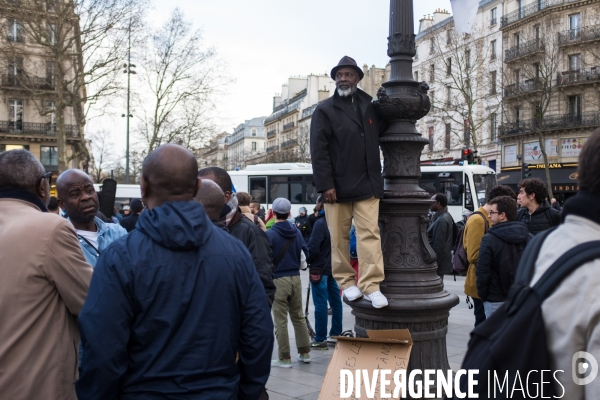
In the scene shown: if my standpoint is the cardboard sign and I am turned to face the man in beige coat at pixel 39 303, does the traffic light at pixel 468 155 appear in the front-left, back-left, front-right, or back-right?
back-right

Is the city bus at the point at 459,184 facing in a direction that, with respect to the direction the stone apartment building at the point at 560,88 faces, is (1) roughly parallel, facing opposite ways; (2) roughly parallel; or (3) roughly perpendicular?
roughly perpendicular

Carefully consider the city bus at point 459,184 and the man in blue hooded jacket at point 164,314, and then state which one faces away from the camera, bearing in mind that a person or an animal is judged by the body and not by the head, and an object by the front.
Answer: the man in blue hooded jacket

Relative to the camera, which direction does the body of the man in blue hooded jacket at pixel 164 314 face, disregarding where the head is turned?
away from the camera

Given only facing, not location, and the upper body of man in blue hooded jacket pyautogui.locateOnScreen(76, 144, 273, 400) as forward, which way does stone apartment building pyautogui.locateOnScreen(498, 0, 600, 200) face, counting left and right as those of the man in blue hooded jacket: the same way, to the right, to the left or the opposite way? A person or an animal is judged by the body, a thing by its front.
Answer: to the left

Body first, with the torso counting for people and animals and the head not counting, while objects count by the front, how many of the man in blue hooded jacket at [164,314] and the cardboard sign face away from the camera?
1

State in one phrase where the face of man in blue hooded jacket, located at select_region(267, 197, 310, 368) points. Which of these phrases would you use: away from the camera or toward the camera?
away from the camera

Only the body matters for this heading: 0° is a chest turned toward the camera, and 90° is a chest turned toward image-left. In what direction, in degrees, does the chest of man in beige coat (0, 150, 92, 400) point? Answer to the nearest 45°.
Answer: approximately 225°

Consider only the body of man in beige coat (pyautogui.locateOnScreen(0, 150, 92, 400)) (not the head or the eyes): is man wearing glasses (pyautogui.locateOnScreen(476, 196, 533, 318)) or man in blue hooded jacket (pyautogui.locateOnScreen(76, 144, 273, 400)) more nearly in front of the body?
the man wearing glasses

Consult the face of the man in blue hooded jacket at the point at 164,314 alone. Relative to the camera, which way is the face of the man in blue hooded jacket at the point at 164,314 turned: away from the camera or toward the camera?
away from the camera

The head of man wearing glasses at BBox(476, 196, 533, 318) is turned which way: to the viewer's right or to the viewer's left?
to the viewer's left

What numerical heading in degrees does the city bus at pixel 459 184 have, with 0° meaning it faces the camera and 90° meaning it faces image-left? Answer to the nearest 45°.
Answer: approximately 315°

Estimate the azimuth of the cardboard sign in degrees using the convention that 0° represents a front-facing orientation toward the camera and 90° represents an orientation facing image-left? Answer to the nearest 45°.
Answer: approximately 0°
